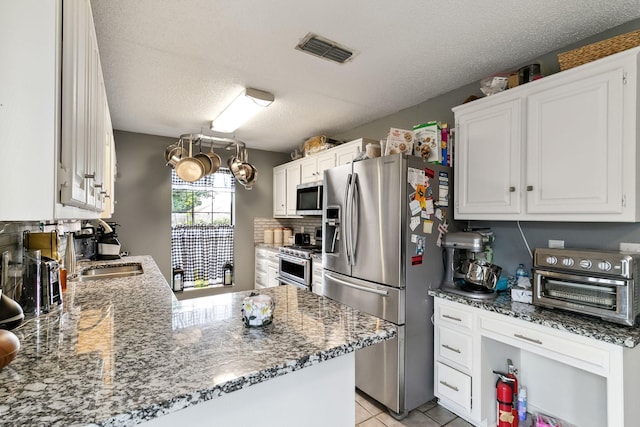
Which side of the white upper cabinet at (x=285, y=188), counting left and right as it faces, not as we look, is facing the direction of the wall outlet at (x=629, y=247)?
left

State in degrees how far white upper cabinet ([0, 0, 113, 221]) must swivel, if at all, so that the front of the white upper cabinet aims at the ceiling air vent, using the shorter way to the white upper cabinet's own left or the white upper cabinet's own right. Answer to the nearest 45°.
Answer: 0° — it already faces it

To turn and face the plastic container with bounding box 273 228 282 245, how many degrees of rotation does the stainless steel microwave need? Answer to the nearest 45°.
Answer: approximately 90° to its right

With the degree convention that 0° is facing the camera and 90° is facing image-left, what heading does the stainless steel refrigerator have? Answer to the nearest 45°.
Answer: approximately 45°

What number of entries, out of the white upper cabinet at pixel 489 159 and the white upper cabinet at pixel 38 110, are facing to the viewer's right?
1

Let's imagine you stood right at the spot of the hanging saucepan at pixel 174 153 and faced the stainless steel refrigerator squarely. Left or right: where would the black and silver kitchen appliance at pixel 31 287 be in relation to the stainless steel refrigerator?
right

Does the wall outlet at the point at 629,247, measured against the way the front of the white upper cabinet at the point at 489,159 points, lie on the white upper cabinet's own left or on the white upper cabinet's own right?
on the white upper cabinet's own left

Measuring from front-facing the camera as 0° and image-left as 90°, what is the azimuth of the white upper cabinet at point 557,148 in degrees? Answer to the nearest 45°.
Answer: approximately 45°

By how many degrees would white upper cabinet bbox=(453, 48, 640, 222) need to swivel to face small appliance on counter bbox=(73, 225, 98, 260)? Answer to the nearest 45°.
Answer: approximately 45° to its right

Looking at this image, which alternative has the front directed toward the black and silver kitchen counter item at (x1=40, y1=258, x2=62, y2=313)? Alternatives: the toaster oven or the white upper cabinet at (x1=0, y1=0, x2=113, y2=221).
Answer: the toaster oven
